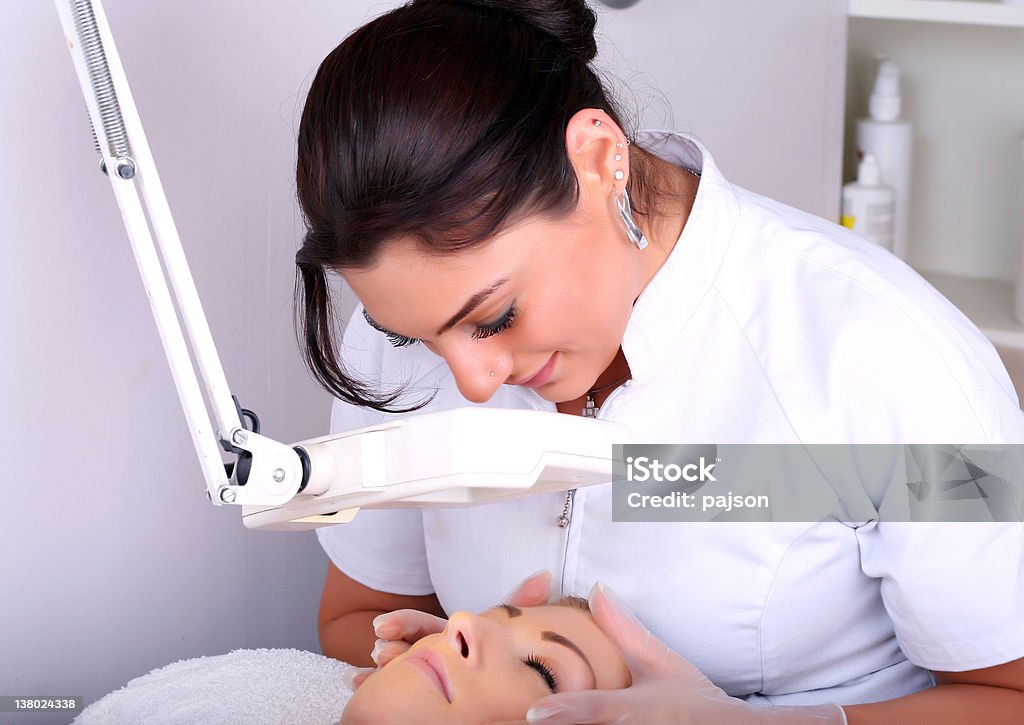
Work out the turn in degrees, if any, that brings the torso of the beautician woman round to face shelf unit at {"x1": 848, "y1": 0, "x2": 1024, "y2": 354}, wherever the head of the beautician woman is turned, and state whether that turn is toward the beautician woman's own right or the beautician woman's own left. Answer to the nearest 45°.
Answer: approximately 180°

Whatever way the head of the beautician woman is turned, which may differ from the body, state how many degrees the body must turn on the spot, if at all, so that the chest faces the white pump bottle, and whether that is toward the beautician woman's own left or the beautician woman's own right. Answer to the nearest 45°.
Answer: approximately 135° to the beautician woman's own right

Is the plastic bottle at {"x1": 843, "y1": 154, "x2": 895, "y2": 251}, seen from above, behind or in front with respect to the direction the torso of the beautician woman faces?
behind

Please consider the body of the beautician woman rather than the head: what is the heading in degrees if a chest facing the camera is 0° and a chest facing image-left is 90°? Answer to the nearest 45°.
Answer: approximately 45°
